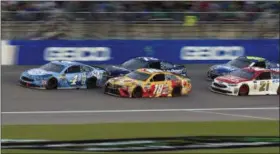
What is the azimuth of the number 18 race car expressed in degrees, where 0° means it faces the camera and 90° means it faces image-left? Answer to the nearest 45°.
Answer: approximately 45°

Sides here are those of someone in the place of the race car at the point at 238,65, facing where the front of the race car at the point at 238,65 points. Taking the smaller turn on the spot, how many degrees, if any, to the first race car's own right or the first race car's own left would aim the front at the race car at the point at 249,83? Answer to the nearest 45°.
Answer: approximately 45° to the first race car's own left

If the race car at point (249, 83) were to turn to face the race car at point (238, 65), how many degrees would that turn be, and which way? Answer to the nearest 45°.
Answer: approximately 135° to its right

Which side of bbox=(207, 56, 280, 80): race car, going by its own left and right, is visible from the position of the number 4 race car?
front

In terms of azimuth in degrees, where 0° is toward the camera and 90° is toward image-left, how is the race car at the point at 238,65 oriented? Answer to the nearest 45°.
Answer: approximately 45°

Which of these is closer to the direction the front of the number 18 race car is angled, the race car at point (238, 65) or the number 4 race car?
the number 4 race car

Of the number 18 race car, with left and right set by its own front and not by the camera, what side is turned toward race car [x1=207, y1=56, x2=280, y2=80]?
back

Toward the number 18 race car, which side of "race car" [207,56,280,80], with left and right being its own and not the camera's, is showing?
front

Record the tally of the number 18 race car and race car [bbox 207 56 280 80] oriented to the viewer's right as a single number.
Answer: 0

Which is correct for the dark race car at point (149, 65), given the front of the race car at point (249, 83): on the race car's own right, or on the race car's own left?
on the race car's own right
